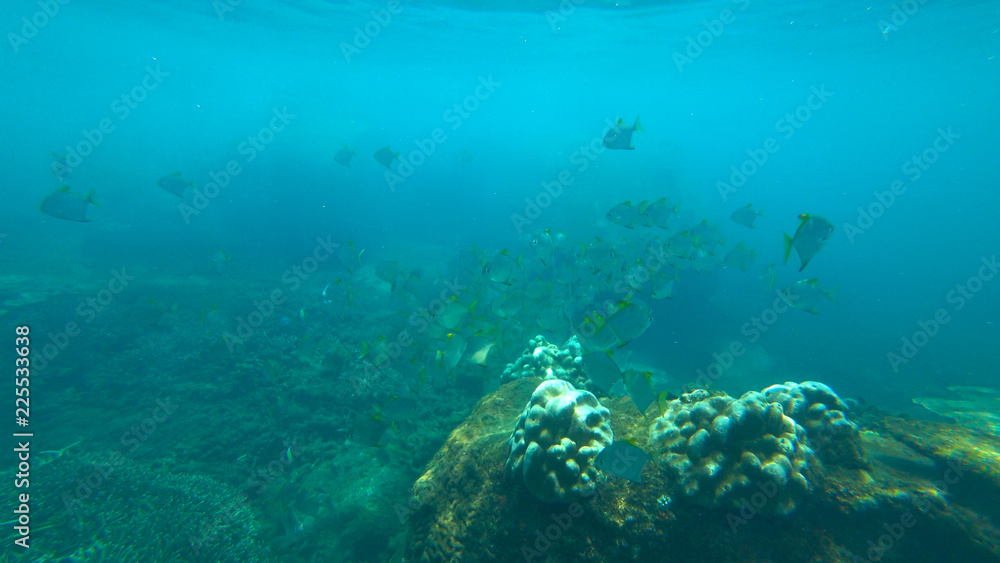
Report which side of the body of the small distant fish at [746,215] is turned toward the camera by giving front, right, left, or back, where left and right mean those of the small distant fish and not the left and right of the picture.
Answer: left

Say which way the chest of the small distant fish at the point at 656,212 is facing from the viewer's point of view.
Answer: to the viewer's left

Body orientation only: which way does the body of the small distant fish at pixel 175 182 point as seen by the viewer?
to the viewer's left

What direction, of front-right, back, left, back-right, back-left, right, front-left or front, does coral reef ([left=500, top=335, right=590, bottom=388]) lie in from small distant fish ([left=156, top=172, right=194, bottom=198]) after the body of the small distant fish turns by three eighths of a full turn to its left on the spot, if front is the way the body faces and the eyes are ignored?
front

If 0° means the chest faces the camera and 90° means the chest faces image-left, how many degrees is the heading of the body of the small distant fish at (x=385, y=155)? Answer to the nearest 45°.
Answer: approximately 90°

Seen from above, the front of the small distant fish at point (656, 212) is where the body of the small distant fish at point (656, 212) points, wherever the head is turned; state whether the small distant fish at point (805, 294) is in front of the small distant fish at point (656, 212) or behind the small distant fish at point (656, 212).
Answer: behind

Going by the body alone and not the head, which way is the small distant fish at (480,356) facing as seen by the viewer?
to the viewer's left

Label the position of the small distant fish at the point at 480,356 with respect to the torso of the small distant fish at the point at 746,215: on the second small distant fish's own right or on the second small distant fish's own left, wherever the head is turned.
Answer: on the second small distant fish's own left

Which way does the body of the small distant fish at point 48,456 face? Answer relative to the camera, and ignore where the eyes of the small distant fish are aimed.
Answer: to the viewer's left

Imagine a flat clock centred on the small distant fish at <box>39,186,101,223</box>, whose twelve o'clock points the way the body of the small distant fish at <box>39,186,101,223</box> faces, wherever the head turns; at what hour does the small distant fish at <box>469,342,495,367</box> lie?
the small distant fish at <box>469,342,495,367</box> is roughly at 8 o'clock from the small distant fish at <box>39,186,101,223</box>.

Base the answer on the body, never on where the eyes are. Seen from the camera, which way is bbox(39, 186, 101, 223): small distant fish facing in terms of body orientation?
to the viewer's left

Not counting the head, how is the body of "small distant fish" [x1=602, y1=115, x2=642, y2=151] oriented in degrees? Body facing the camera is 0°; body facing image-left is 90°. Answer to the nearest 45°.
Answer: approximately 90°
